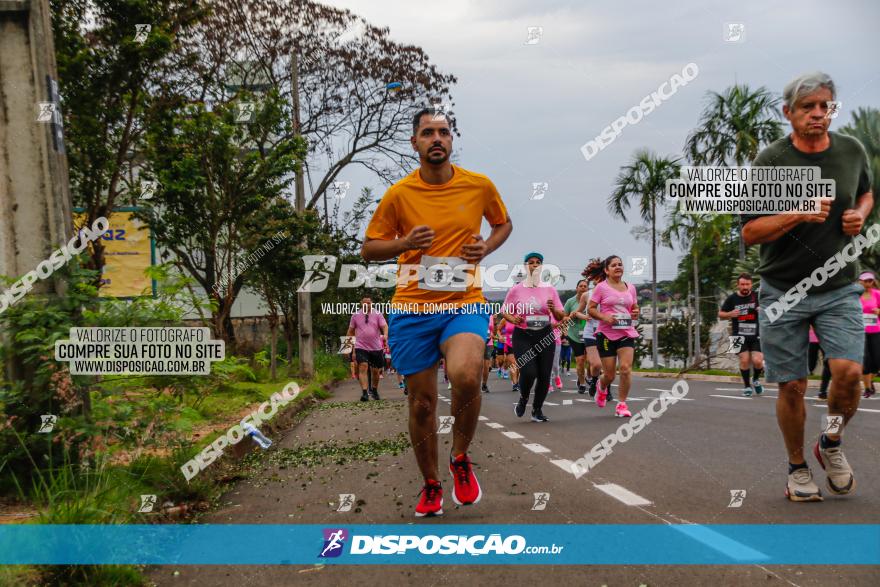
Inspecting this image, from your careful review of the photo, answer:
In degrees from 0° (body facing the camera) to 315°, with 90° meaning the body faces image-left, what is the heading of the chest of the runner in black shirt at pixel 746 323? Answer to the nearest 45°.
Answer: approximately 0°

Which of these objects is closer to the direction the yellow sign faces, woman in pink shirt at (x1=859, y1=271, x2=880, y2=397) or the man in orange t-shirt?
the man in orange t-shirt

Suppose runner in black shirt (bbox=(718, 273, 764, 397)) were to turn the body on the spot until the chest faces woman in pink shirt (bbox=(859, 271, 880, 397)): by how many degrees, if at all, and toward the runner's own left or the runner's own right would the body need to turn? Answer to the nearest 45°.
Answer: approximately 45° to the runner's own left

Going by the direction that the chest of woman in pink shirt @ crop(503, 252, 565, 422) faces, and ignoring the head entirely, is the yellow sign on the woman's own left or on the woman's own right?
on the woman's own right

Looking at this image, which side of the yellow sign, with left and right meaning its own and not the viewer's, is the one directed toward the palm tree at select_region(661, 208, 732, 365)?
left

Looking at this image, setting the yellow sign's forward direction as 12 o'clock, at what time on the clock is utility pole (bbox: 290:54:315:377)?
The utility pole is roughly at 8 o'clock from the yellow sign.

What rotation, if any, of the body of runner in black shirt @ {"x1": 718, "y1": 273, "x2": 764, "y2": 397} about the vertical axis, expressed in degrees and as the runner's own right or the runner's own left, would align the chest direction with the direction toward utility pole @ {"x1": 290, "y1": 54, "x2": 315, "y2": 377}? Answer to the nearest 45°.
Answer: approximately 90° to the runner's own right

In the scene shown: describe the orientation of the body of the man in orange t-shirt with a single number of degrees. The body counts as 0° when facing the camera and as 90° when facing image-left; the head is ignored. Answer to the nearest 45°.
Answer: approximately 0°
